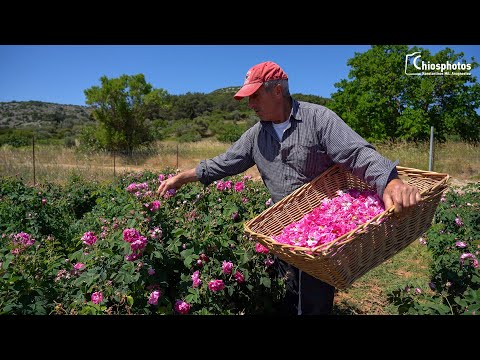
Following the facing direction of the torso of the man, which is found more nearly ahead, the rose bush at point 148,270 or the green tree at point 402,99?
the rose bush

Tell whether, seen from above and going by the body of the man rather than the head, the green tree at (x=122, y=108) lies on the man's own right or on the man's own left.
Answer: on the man's own right

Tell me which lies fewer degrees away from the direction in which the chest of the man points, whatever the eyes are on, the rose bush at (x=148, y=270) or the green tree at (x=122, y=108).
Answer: the rose bush

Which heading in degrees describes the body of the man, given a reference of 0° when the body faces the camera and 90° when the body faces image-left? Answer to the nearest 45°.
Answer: approximately 45°

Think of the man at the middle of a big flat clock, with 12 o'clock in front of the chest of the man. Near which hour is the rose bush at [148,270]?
The rose bush is roughly at 1 o'clock from the man.

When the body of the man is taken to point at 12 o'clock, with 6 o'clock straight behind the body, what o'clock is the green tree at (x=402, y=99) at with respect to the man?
The green tree is roughly at 5 o'clock from the man.

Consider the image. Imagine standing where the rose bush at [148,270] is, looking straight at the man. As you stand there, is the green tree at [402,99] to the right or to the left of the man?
left
